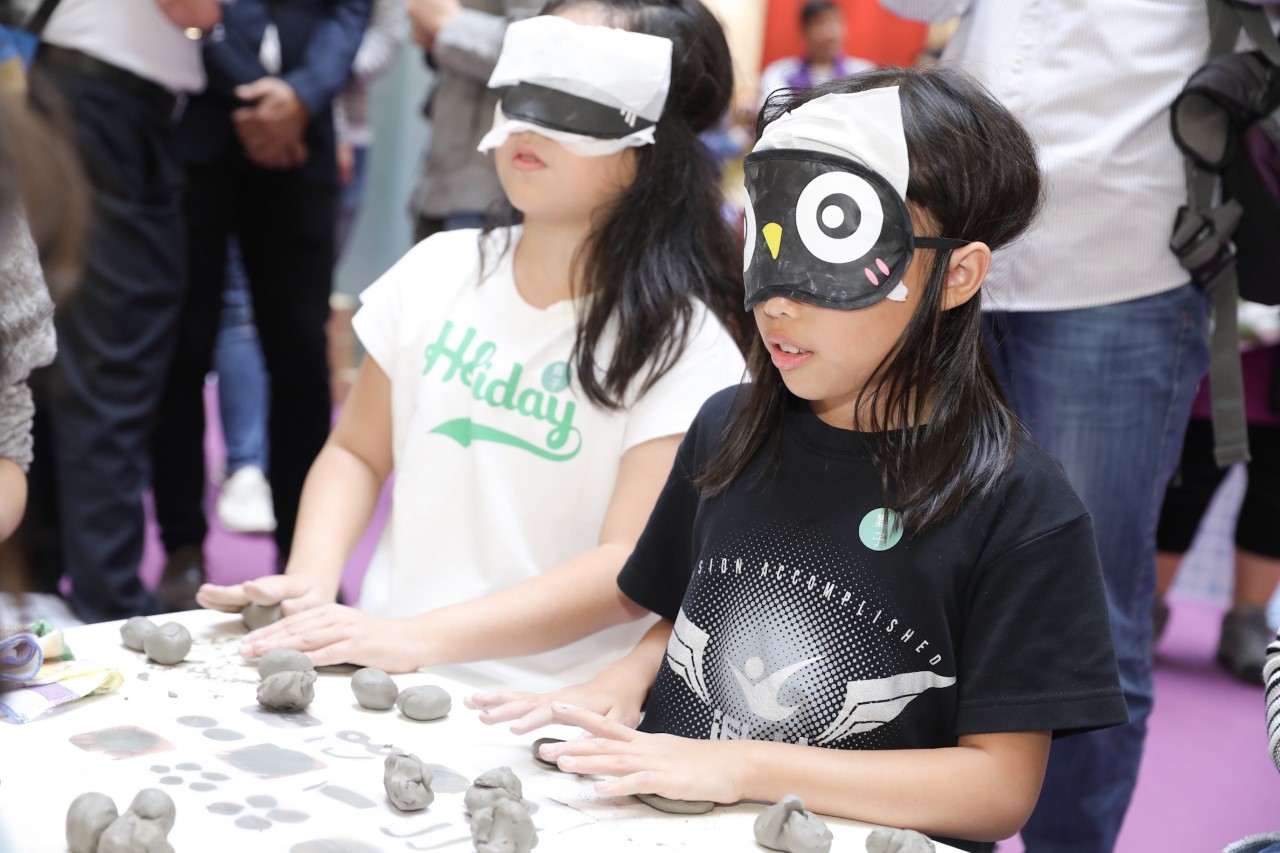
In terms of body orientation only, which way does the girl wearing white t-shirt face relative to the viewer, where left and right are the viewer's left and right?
facing the viewer and to the left of the viewer

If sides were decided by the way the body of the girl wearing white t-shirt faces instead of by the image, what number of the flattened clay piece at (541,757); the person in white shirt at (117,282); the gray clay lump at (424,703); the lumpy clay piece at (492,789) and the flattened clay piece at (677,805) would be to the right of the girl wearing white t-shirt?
1

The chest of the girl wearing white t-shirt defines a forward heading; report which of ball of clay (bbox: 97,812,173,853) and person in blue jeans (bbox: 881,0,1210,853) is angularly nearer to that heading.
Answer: the ball of clay

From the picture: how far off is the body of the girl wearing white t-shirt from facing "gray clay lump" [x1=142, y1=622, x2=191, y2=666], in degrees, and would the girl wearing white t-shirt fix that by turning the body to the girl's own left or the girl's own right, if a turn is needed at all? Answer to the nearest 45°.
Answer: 0° — they already face it

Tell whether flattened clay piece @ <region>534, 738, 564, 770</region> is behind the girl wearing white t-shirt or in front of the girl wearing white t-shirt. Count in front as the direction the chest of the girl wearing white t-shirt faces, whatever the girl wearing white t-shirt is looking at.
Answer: in front

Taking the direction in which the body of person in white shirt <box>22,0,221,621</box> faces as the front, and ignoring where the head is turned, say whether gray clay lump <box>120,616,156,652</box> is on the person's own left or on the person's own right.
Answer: on the person's own right
